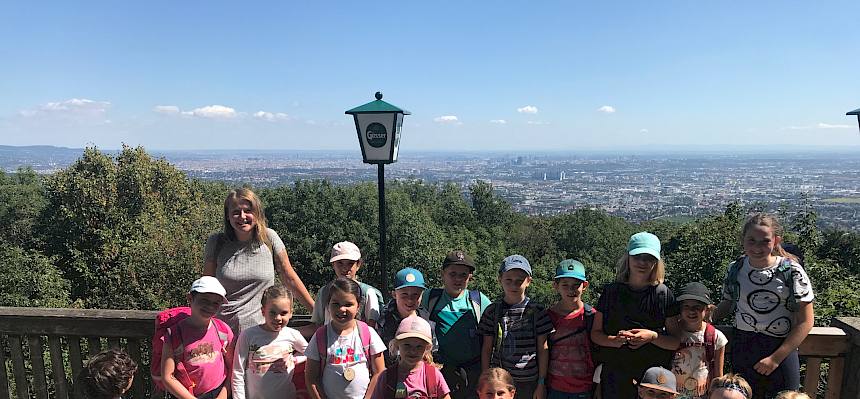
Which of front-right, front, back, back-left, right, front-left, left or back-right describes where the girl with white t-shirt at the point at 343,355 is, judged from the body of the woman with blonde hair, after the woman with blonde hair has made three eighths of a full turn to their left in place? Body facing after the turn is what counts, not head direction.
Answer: right

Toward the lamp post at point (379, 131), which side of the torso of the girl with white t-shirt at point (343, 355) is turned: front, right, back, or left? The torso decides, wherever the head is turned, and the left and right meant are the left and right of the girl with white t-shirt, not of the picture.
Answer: back

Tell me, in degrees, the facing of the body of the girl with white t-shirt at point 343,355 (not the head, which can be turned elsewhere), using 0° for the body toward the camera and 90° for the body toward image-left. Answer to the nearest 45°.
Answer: approximately 0°

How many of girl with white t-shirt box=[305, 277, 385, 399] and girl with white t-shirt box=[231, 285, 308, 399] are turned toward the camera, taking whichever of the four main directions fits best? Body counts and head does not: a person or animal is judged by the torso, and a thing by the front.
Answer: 2
